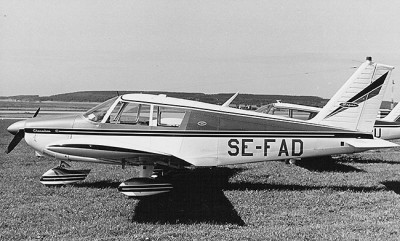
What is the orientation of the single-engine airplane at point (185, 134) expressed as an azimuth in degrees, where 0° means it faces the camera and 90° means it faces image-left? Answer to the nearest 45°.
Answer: approximately 90°

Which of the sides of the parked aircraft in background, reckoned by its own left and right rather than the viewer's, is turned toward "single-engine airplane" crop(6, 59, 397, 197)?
left

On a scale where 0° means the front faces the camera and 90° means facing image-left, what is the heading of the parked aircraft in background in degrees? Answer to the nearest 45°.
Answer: approximately 90°

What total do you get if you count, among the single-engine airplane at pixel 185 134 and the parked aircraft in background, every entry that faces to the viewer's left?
2

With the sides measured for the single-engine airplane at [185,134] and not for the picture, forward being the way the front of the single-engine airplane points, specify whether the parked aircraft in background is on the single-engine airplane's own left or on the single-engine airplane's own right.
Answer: on the single-engine airplane's own right
